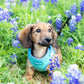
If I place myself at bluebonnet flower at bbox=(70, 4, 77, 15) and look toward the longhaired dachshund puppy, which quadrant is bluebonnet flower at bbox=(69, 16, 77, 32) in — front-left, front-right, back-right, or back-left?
front-left

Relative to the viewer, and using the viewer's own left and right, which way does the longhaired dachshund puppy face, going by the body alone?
facing the viewer

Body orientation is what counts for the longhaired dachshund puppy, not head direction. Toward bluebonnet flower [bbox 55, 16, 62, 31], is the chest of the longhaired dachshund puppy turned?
no

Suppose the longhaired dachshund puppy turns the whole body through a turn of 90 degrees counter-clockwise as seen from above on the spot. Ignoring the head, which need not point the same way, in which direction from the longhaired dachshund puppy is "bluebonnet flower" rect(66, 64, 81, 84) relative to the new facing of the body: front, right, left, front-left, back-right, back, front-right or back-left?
right

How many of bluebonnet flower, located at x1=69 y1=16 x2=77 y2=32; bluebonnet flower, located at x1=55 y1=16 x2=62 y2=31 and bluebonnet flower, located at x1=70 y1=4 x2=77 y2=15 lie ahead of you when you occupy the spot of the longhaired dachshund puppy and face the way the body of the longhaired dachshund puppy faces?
0

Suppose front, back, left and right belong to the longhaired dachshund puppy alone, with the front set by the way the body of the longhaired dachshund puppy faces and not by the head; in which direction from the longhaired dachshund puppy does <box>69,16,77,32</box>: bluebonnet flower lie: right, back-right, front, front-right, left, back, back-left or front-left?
back-left

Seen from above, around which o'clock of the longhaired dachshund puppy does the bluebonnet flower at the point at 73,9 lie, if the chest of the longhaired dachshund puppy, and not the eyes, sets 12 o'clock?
The bluebonnet flower is roughly at 7 o'clock from the longhaired dachshund puppy.
